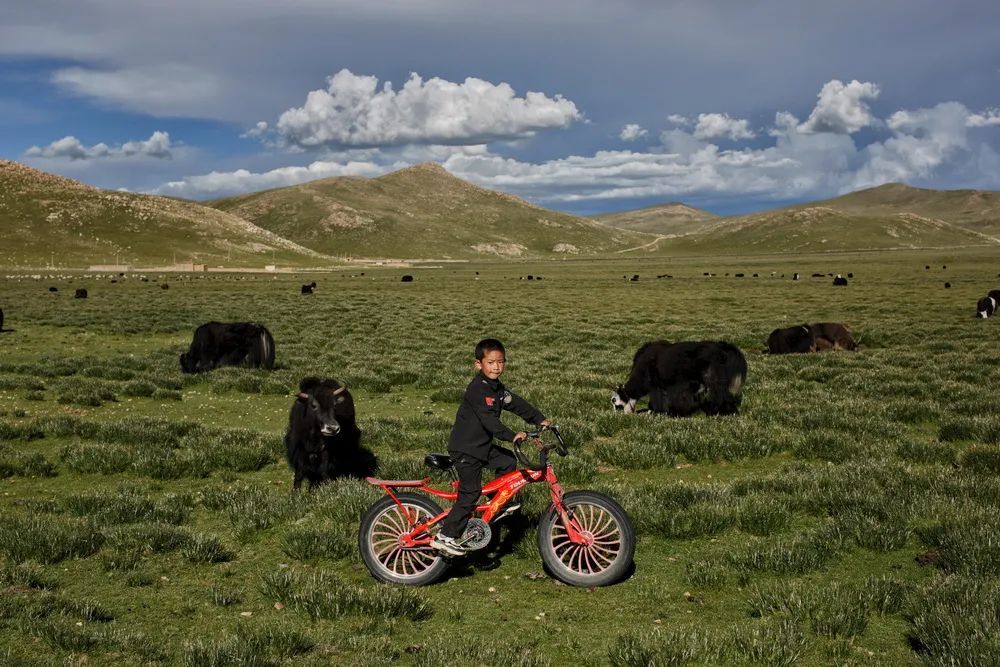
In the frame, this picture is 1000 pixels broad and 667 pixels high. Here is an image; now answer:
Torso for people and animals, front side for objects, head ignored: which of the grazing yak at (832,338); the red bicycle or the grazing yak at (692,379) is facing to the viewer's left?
the grazing yak at (692,379)

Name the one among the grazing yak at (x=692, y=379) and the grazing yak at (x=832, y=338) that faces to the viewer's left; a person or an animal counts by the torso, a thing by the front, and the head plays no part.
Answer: the grazing yak at (x=692, y=379)

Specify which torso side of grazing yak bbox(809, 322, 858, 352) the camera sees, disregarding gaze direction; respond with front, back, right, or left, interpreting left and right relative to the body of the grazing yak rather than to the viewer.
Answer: right

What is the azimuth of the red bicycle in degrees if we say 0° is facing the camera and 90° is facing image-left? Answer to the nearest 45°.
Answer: approximately 270°

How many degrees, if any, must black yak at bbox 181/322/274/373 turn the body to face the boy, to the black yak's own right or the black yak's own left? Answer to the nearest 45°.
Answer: approximately 90° to the black yak's own left

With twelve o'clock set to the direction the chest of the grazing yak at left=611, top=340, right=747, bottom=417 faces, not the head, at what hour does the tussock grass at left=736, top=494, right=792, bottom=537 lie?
The tussock grass is roughly at 9 o'clock from the grazing yak.

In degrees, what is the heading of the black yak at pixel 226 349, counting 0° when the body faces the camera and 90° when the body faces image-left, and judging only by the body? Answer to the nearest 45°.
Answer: approximately 90°

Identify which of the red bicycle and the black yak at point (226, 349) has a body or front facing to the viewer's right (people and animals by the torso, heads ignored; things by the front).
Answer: the red bicycle

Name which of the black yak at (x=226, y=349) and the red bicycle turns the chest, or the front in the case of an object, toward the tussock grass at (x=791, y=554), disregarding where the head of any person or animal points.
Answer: the red bicycle

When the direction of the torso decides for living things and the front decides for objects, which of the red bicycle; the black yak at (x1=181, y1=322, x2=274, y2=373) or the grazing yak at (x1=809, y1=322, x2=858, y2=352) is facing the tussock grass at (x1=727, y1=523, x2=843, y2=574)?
the red bicycle
